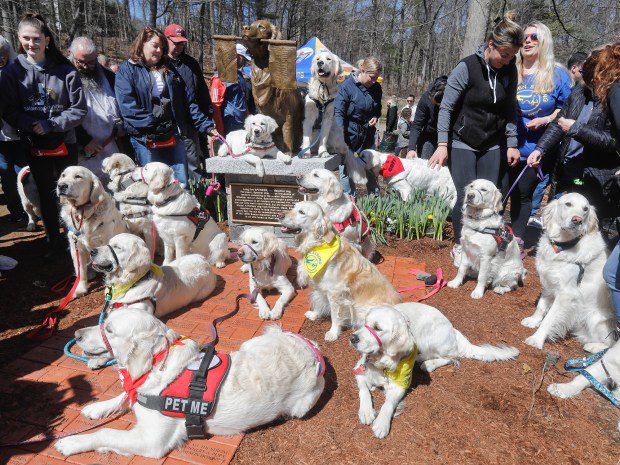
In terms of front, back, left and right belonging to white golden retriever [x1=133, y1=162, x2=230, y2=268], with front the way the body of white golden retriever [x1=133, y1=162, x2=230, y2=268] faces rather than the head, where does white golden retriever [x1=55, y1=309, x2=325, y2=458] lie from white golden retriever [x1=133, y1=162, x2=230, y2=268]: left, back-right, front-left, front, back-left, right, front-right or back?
left

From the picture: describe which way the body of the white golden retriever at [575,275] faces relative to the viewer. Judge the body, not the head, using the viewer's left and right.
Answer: facing the viewer and to the left of the viewer

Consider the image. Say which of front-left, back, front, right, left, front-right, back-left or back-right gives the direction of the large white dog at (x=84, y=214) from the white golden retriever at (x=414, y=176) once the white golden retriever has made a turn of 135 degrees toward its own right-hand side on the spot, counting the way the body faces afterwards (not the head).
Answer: back

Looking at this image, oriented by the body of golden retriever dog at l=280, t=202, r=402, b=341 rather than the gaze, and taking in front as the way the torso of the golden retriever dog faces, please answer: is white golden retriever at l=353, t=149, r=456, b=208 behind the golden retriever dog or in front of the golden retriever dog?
behind

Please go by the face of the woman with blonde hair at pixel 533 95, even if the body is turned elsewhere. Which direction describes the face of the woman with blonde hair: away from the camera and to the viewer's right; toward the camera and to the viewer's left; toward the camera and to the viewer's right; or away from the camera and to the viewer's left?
toward the camera and to the viewer's left

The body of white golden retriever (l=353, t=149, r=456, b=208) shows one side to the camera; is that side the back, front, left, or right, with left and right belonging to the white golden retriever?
left

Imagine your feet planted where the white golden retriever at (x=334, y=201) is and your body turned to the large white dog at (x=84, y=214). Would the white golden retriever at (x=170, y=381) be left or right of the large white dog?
left

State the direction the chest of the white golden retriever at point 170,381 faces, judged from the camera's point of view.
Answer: to the viewer's left

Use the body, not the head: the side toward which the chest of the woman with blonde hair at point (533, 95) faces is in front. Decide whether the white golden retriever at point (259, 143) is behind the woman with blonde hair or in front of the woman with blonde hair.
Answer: in front

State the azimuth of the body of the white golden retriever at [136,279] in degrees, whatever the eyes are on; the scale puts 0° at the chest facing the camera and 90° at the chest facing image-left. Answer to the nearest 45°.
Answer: approximately 45°
